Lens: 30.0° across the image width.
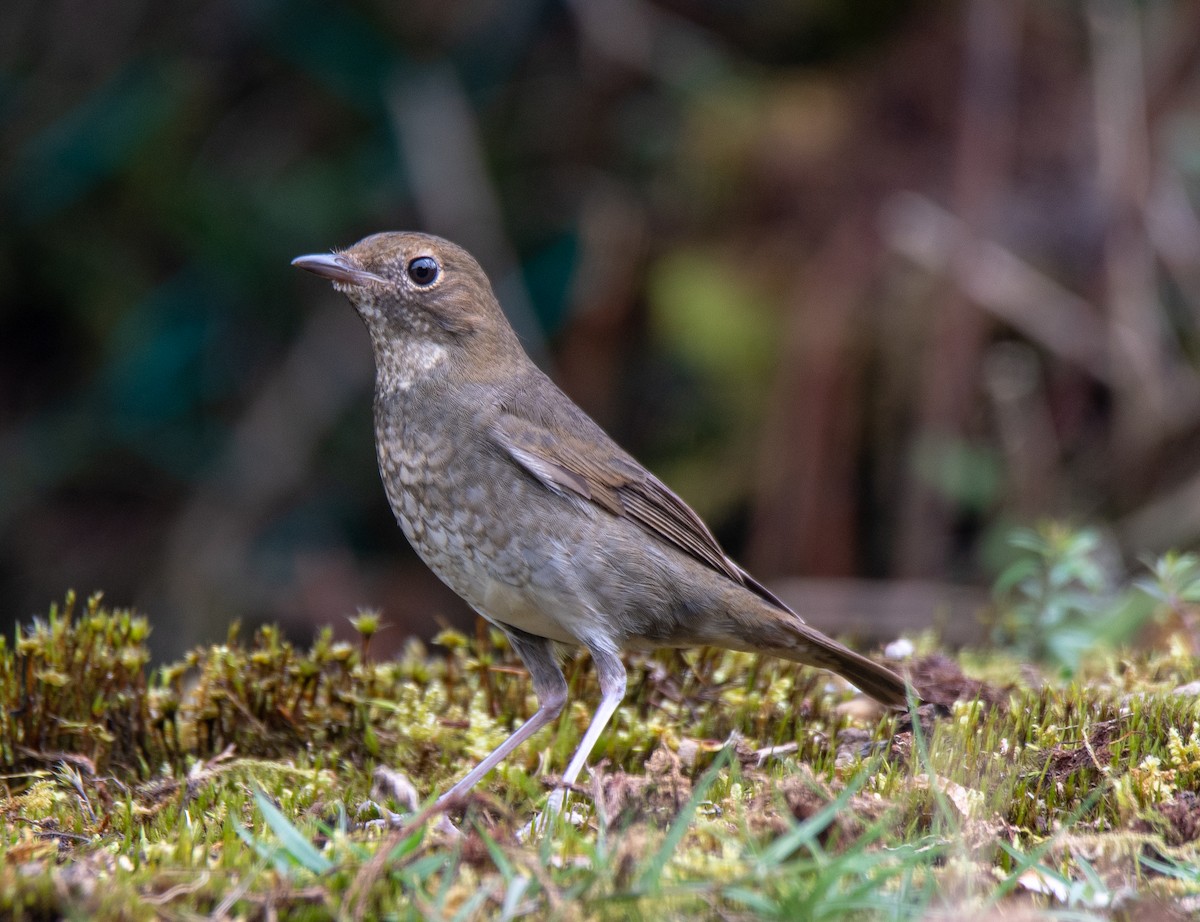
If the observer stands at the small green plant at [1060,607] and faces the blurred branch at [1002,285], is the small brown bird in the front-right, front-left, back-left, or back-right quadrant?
back-left

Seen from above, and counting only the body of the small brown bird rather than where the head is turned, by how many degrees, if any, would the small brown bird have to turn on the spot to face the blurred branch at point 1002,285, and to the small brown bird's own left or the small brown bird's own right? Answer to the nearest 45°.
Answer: approximately 135° to the small brown bird's own right

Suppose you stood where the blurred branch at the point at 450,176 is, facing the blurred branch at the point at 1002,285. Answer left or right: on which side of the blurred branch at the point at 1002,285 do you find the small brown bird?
right

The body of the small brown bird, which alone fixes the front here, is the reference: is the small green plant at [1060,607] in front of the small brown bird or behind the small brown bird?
behind

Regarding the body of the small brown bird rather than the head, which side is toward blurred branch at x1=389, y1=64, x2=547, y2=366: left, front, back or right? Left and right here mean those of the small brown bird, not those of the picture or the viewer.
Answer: right

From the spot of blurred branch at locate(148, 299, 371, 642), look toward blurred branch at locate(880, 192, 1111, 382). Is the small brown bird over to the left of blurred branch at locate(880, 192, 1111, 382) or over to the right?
right

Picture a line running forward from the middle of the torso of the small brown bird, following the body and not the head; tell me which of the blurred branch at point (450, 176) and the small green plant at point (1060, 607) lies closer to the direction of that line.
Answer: the blurred branch

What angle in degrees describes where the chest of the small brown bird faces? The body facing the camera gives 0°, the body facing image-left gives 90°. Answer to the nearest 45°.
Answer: approximately 90°
